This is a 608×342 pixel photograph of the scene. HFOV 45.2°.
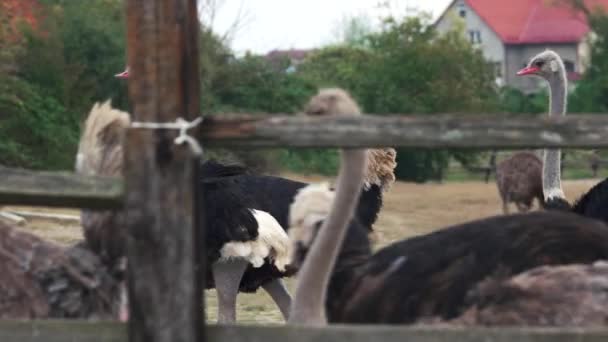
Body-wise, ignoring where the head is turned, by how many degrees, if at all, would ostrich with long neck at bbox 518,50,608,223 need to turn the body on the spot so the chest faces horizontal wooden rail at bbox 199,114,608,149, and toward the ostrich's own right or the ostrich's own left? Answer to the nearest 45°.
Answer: approximately 90° to the ostrich's own left

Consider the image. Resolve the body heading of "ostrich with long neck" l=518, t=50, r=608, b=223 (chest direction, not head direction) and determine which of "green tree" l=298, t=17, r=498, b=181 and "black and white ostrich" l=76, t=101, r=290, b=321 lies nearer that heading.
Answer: the black and white ostrich

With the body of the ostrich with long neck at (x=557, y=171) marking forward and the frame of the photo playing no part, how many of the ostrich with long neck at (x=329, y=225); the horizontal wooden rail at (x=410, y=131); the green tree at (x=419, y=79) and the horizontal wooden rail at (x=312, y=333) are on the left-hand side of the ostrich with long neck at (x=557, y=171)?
3

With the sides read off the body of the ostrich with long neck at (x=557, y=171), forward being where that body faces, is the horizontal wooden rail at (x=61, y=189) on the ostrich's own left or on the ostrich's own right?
on the ostrich's own left

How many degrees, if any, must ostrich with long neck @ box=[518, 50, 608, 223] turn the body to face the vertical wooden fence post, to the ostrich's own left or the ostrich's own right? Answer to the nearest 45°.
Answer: approximately 90° to the ostrich's own left

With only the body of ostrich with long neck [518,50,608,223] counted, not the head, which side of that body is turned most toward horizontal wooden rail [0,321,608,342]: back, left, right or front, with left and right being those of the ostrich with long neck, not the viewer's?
left

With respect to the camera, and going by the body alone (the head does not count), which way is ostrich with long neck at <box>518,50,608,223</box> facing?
to the viewer's left

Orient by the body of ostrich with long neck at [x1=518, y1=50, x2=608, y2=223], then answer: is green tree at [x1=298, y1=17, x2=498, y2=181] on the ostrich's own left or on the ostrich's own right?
on the ostrich's own right

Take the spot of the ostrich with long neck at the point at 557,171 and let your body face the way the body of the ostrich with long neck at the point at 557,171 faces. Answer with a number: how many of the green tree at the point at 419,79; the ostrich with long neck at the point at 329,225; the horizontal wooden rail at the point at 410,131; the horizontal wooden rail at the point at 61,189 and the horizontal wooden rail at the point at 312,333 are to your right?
1

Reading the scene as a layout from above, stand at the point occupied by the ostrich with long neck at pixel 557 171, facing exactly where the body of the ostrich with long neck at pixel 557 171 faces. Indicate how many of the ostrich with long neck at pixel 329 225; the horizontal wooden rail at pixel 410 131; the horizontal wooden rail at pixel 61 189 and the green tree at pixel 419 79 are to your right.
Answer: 1

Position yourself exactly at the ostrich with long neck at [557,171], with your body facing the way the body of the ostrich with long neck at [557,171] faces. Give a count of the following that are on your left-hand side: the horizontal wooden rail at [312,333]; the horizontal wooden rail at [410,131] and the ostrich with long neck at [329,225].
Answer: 3
